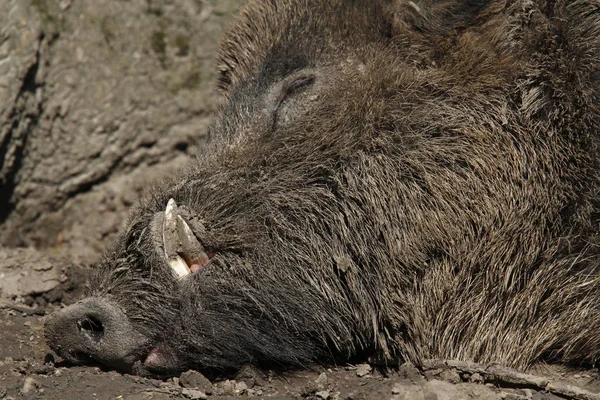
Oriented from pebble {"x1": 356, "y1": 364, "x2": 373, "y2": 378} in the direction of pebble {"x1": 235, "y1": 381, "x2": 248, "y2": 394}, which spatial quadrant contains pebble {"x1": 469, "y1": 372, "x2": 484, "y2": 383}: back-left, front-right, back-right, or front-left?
back-left

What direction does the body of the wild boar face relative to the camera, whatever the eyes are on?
to the viewer's left

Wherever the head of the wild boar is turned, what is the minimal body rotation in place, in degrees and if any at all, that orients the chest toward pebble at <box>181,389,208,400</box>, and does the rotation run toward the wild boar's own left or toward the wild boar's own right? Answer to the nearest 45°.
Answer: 0° — it already faces it

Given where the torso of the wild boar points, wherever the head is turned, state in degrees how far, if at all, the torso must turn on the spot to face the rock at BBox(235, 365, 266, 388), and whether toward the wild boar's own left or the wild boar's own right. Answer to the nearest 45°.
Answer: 0° — it already faces it

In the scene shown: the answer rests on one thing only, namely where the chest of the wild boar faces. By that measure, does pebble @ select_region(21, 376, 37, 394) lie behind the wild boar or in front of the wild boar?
in front

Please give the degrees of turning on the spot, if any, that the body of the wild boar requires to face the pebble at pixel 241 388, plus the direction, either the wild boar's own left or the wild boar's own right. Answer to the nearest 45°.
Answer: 0° — it already faces it
